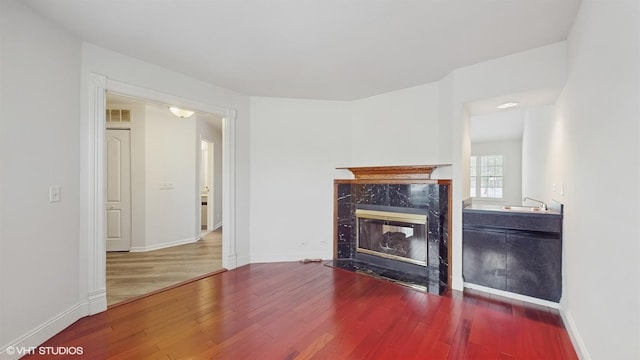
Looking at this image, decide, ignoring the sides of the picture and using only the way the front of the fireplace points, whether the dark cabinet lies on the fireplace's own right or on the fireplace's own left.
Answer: on the fireplace's own left

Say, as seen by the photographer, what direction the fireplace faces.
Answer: facing the viewer and to the left of the viewer
